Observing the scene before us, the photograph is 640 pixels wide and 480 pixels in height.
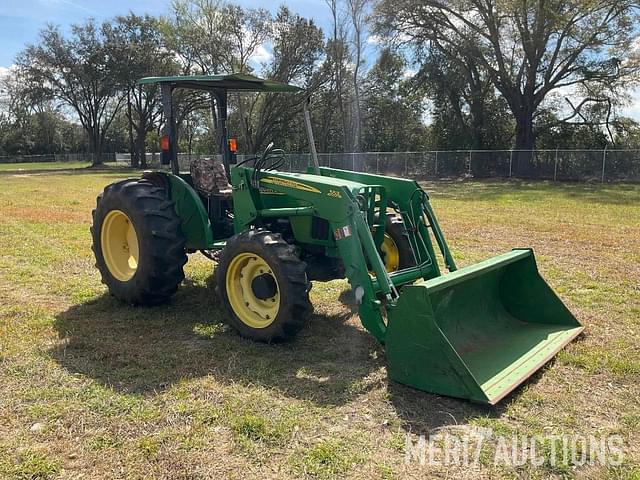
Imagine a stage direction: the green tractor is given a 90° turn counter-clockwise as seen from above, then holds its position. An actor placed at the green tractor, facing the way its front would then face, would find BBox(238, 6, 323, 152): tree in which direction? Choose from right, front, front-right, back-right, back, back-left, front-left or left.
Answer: front-left

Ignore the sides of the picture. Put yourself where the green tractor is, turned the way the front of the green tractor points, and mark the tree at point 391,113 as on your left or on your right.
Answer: on your left

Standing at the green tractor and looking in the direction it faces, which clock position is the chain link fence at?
The chain link fence is roughly at 8 o'clock from the green tractor.

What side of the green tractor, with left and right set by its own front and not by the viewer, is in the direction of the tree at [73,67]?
back

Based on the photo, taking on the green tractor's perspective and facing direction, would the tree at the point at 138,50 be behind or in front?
behind

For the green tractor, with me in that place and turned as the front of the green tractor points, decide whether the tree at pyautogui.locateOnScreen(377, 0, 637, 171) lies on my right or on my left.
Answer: on my left

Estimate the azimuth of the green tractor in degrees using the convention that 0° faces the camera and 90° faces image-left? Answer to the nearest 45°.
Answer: approximately 315°

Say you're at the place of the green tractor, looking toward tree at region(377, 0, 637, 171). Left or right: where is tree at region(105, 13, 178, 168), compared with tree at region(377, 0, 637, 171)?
left
